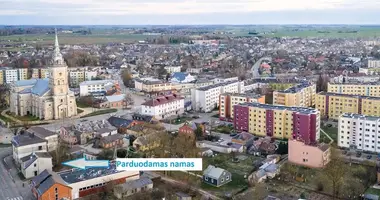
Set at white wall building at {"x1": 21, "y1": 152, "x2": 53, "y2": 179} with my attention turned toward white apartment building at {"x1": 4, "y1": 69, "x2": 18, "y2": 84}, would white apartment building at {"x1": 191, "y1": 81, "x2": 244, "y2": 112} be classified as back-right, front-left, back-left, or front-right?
front-right

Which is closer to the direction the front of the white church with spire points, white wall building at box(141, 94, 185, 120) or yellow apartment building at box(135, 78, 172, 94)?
the white wall building

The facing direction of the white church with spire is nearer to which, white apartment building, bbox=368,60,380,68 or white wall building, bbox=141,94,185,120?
the white wall building

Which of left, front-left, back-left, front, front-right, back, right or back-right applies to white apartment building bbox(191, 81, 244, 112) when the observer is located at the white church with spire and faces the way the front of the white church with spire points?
front-left

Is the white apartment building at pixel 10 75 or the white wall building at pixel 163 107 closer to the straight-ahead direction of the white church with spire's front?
the white wall building

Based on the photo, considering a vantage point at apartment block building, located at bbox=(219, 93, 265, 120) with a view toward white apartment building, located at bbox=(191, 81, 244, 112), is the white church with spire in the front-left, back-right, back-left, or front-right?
front-left

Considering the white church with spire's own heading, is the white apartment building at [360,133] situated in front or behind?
in front

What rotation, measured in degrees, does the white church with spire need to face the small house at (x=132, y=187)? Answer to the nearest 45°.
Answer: approximately 45° to its right

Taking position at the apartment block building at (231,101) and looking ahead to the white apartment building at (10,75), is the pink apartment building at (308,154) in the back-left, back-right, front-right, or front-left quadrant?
back-left

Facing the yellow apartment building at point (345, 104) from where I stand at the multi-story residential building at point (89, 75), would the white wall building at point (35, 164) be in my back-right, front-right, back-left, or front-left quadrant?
front-right

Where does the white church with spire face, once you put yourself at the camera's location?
facing the viewer and to the right of the viewer
